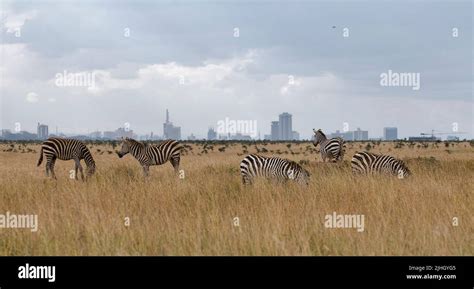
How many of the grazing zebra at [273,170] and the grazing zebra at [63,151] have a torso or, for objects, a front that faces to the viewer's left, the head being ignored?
0

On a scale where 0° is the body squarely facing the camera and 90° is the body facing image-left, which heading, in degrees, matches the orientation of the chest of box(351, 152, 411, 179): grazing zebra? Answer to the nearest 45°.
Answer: approximately 270°

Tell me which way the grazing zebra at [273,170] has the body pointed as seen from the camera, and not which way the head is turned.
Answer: to the viewer's right

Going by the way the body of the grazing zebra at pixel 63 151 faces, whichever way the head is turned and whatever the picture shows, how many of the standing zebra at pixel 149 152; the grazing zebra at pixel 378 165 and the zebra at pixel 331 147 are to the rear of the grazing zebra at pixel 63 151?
0

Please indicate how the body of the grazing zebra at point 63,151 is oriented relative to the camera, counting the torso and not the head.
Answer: to the viewer's right

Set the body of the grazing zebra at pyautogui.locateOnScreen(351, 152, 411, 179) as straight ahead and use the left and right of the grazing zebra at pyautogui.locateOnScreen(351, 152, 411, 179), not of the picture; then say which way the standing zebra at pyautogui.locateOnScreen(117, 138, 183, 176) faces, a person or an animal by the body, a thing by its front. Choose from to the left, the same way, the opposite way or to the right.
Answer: the opposite way

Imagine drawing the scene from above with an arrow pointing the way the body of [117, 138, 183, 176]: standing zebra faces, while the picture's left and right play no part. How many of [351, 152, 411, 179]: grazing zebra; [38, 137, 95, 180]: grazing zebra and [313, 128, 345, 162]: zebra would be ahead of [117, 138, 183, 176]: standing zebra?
1

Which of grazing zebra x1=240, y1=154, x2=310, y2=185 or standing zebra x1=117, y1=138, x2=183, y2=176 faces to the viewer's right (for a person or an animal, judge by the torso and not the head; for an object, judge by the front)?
grazing zebra x1=240, y1=154, x2=310, y2=185

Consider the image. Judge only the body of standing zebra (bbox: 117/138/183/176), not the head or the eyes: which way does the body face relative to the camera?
to the viewer's left

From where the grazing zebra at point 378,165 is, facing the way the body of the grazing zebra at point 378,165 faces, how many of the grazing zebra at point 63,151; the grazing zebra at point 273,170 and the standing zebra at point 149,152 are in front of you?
0

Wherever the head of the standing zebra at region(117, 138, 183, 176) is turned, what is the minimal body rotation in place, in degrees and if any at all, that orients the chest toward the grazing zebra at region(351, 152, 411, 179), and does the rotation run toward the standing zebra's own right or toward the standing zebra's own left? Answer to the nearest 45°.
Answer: approximately 135° to the standing zebra's own left

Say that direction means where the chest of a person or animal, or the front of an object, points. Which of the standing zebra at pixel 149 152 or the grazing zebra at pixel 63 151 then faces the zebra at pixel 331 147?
the grazing zebra at pixel 63 151

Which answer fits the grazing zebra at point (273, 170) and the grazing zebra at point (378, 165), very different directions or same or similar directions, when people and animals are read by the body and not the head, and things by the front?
same or similar directions

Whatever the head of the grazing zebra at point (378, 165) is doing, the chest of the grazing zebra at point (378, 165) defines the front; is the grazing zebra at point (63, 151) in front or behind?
behind

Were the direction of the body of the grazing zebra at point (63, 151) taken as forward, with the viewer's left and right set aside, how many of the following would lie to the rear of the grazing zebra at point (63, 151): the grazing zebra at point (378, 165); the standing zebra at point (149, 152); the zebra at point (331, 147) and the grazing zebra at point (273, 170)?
0

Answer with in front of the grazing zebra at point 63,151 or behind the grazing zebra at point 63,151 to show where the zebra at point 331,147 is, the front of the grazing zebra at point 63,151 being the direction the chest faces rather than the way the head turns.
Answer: in front

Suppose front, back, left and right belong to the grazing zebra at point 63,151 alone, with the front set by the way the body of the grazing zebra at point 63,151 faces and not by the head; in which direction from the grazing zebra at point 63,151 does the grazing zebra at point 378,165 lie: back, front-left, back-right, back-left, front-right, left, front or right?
front-right

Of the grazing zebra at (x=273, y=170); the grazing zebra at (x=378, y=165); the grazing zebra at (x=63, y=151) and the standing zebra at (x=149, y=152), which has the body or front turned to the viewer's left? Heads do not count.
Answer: the standing zebra at (x=149, y=152)

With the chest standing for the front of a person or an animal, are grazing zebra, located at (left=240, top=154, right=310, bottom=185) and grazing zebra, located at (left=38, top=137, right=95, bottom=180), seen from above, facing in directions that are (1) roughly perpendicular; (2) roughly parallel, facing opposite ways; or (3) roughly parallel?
roughly parallel

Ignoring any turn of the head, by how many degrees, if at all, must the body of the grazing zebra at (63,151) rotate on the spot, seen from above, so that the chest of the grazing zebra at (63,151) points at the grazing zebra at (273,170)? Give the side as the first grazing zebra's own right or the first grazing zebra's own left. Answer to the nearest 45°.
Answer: approximately 45° to the first grazing zebra's own right
